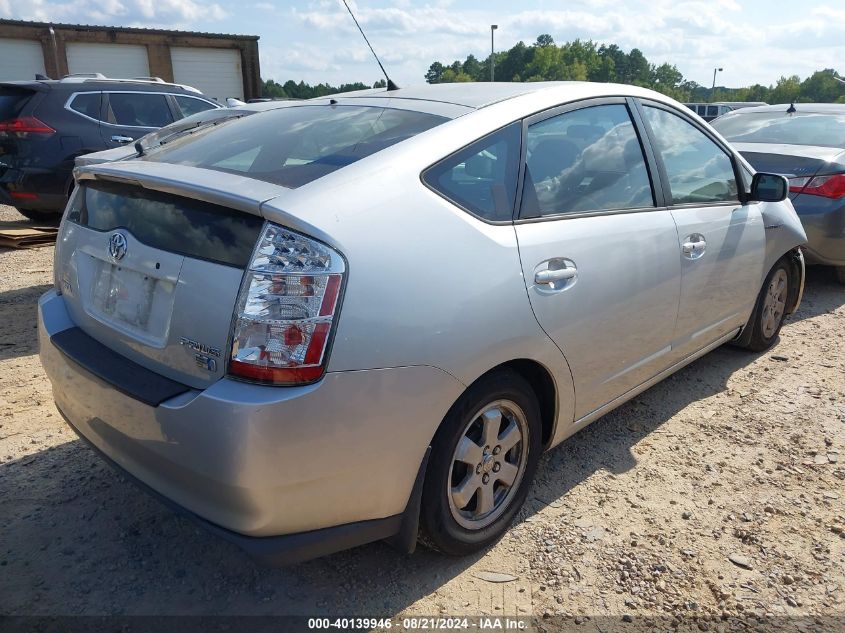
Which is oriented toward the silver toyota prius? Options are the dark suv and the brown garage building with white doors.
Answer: the brown garage building with white doors

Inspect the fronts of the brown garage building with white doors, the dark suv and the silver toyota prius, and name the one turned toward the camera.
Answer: the brown garage building with white doors

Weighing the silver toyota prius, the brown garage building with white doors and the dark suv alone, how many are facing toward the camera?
1

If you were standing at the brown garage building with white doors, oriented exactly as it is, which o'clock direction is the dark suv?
The dark suv is roughly at 12 o'clock from the brown garage building with white doors.

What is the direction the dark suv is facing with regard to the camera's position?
facing away from the viewer and to the right of the viewer

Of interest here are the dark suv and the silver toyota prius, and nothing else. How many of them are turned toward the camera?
0

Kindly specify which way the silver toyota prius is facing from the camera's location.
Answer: facing away from the viewer and to the right of the viewer

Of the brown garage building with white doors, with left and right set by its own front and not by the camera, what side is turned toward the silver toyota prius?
front

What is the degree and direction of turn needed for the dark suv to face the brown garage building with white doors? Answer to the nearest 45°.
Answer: approximately 45° to its left

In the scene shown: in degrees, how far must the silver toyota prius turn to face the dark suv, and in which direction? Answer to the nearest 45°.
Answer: approximately 90° to its left

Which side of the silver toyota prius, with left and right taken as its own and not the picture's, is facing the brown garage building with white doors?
left

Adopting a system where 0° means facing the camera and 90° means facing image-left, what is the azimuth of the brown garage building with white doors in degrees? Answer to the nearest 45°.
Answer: approximately 0°

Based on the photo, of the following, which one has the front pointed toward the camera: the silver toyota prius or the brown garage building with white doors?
the brown garage building with white doors
